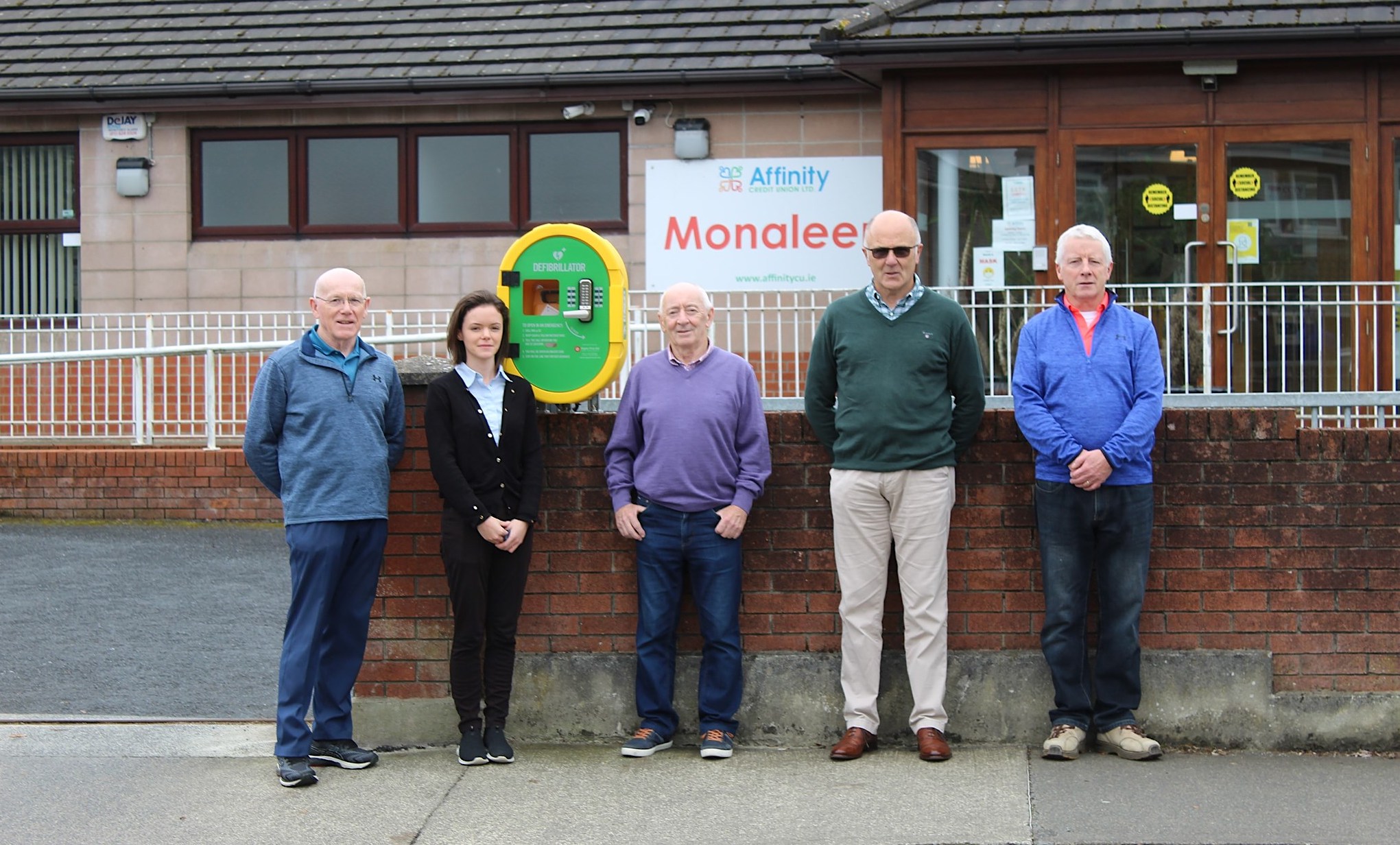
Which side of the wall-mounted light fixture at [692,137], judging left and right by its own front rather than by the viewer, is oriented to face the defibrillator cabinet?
front

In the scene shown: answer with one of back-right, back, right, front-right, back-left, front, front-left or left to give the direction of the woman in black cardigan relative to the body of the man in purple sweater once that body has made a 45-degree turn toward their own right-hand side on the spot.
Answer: front-right

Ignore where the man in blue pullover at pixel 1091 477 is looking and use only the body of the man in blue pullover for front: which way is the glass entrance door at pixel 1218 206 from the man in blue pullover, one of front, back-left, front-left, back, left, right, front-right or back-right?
back

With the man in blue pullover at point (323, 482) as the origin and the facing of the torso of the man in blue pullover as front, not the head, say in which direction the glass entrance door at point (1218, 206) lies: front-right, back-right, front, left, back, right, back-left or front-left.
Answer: left

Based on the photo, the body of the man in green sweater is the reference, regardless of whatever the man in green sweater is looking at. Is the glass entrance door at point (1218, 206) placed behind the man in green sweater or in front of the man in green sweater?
behind

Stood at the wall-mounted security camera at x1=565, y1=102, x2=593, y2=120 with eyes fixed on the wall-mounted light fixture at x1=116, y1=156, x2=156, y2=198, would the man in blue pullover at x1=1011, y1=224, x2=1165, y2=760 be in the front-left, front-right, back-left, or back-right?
back-left

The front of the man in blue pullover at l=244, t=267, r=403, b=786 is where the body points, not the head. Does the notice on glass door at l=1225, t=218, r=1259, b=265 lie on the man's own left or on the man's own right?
on the man's own left

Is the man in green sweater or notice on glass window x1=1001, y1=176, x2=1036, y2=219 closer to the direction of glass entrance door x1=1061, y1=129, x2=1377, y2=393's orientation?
the man in green sweater

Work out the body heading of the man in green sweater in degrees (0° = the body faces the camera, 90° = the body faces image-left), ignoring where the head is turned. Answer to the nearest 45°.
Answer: approximately 0°
